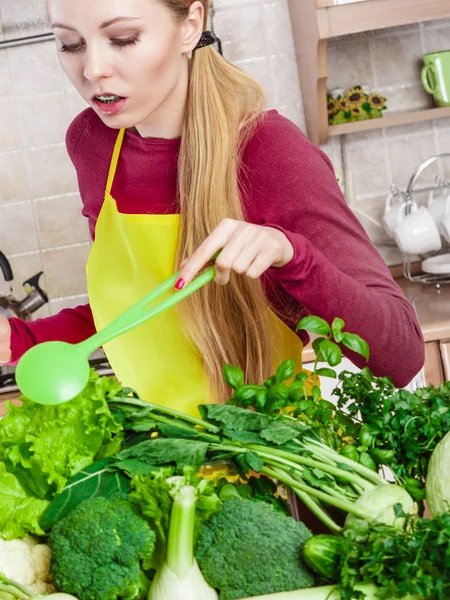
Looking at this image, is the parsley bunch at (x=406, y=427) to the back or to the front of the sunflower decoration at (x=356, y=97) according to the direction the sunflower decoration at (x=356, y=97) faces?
to the front

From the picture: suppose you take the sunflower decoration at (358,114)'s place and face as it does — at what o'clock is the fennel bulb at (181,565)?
The fennel bulb is roughly at 12 o'clock from the sunflower decoration.

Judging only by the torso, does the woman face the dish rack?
no

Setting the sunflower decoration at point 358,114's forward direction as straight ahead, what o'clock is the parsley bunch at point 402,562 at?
The parsley bunch is roughly at 12 o'clock from the sunflower decoration.

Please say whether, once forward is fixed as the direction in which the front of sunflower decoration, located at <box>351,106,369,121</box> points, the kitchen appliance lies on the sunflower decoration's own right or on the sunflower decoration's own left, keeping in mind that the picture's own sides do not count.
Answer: on the sunflower decoration's own right

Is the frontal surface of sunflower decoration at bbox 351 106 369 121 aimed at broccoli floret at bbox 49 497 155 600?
yes

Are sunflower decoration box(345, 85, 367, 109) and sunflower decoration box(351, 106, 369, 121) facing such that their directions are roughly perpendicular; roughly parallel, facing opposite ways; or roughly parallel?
roughly parallel

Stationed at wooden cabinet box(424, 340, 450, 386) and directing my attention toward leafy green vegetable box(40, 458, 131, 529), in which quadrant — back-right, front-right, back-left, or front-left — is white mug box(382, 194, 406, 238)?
back-right

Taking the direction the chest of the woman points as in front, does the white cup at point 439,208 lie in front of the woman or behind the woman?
behind

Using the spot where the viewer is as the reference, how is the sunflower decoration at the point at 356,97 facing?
facing the viewer

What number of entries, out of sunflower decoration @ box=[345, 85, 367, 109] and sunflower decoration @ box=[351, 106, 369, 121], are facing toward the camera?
2

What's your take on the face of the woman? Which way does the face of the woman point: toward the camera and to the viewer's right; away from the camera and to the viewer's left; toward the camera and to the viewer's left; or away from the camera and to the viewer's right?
toward the camera and to the viewer's left

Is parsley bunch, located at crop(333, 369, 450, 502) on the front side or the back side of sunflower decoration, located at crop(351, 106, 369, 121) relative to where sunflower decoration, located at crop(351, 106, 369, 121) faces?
on the front side

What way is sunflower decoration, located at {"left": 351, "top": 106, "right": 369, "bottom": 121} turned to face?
toward the camera

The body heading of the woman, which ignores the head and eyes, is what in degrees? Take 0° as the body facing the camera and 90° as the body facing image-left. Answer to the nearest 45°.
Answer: approximately 45°

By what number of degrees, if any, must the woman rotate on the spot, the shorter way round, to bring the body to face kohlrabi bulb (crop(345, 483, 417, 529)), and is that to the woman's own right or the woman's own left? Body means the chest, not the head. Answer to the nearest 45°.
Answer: approximately 45° to the woman's own left
